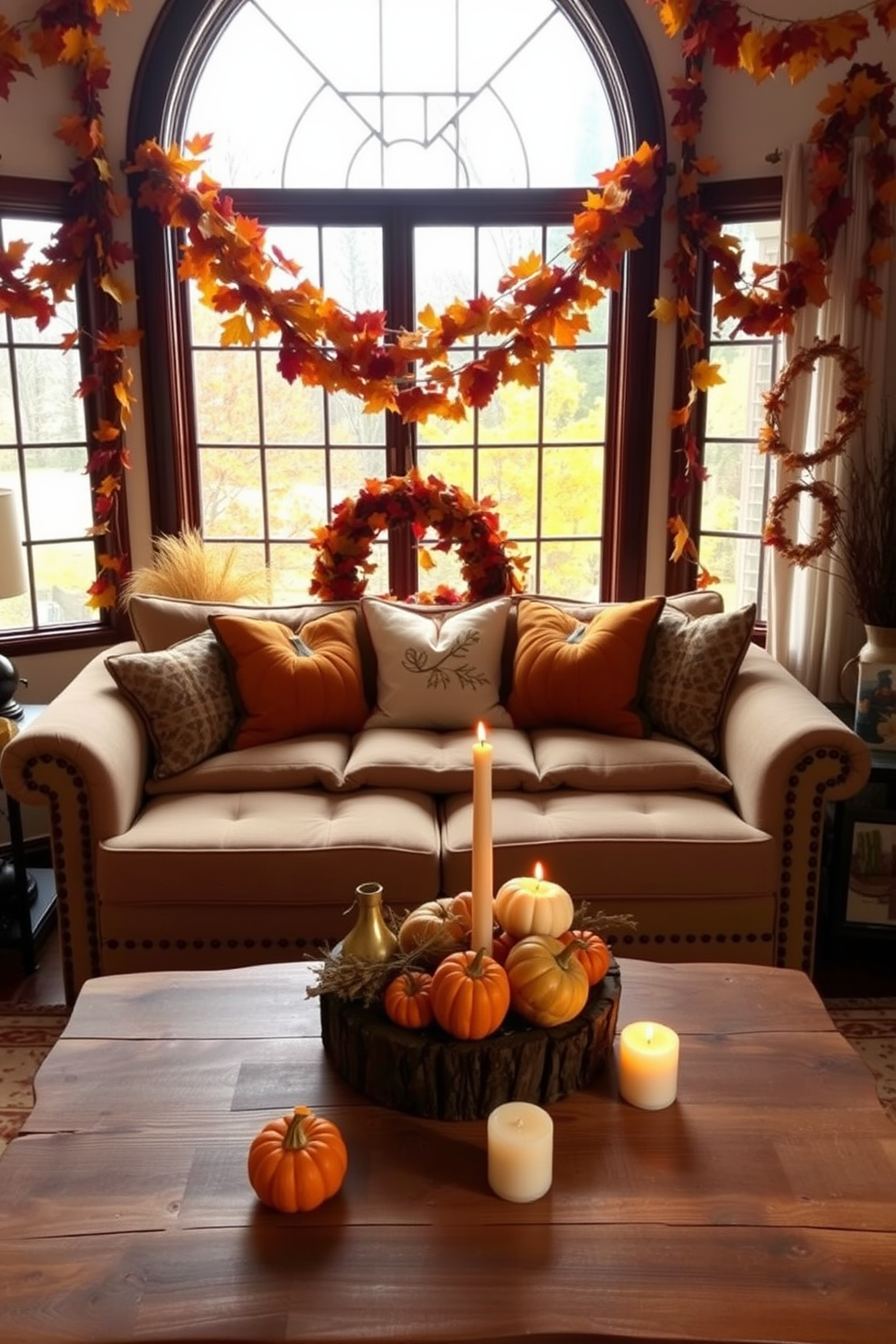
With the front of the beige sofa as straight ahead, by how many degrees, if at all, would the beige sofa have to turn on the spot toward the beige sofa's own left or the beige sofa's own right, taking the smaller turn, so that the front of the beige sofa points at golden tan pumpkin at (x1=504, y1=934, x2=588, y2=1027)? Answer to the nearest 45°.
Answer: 0° — it already faces it

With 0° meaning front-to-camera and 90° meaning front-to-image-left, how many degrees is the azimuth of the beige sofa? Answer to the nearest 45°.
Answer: approximately 0°

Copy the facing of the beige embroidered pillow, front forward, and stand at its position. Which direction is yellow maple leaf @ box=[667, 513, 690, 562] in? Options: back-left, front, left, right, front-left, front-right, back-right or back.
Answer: back-left

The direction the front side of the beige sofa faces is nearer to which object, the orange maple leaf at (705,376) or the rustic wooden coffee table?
the rustic wooden coffee table

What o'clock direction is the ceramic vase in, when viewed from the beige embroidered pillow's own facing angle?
The ceramic vase is roughly at 9 o'clock from the beige embroidered pillow.
